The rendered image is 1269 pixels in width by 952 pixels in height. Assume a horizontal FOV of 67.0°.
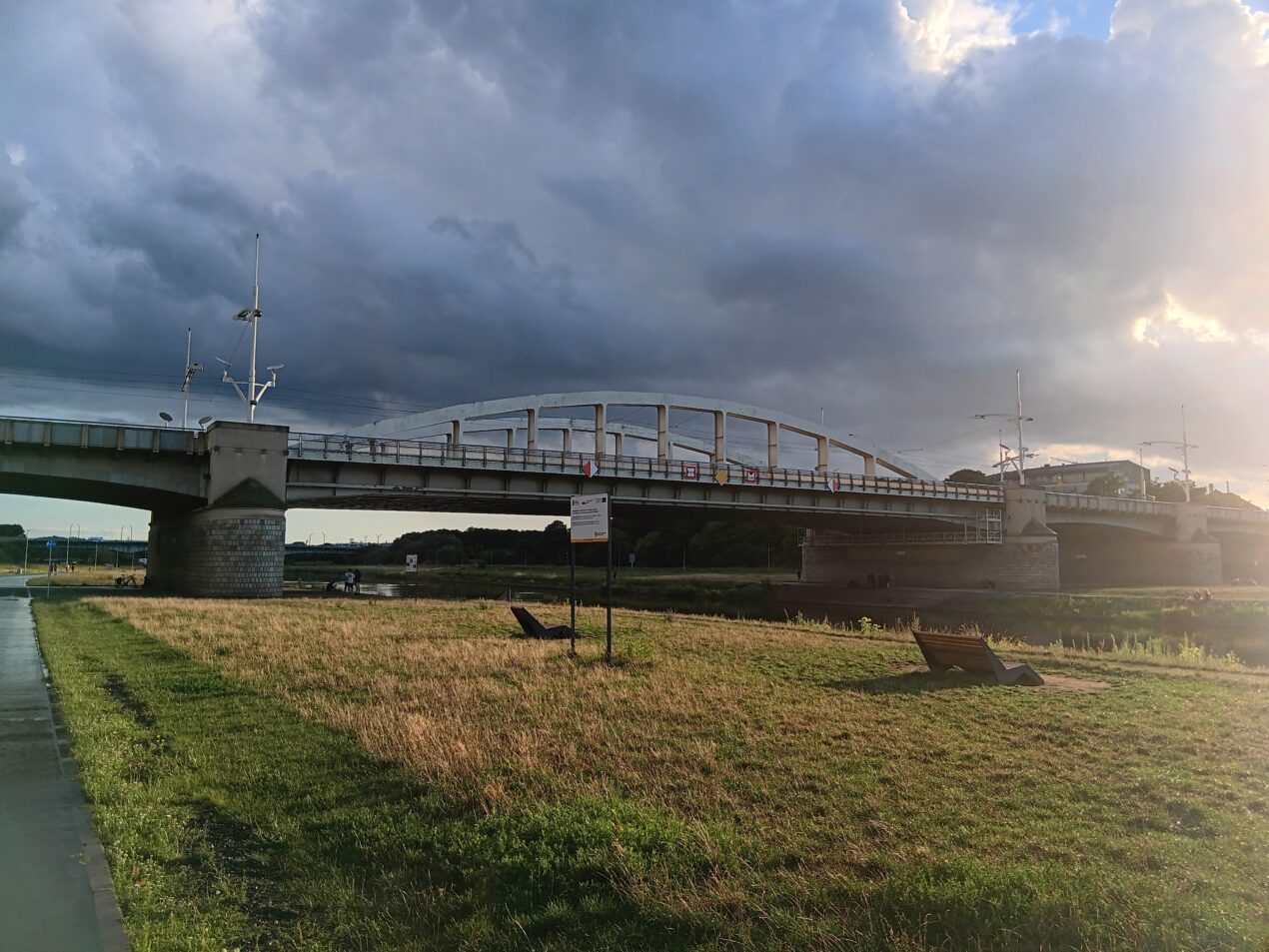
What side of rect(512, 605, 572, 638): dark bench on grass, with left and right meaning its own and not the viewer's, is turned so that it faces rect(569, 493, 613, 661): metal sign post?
right

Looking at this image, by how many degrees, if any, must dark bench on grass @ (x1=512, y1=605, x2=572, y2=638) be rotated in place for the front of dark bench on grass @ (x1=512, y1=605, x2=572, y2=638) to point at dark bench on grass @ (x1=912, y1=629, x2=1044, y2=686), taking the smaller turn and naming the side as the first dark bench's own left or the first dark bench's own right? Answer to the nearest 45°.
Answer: approximately 45° to the first dark bench's own right

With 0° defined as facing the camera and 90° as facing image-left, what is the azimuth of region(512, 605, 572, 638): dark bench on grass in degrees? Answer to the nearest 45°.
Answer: approximately 270°

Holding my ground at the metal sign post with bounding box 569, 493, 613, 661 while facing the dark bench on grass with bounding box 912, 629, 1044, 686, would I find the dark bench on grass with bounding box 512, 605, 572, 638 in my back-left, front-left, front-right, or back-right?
back-left
